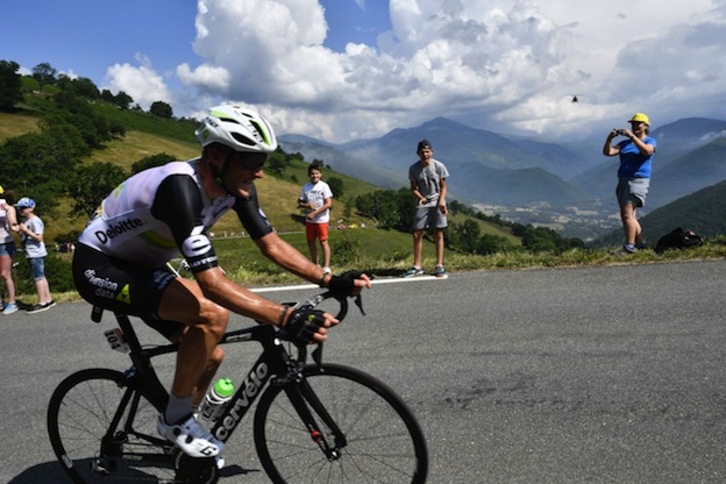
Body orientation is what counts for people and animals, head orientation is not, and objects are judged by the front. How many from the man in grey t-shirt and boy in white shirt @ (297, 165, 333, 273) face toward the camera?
2

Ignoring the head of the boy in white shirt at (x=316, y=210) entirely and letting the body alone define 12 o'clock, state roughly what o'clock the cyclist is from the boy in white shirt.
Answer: The cyclist is roughly at 12 o'clock from the boy in white shirt.

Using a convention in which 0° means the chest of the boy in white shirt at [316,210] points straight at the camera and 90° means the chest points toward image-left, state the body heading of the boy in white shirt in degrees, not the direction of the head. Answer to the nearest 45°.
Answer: approximately 0°

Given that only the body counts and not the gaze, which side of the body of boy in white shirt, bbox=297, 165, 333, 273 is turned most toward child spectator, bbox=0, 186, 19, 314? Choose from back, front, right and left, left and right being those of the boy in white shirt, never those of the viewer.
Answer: right

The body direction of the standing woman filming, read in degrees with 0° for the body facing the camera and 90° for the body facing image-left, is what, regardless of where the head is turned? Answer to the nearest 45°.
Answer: approximately 45°

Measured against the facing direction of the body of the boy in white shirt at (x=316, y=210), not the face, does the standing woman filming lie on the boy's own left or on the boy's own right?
on the boy's own left

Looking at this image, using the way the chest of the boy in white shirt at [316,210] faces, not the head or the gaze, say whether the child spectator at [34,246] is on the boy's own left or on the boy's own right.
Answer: on the boy's own right

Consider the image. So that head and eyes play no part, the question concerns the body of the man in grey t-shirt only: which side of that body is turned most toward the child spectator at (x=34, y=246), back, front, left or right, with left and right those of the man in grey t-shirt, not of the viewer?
right
